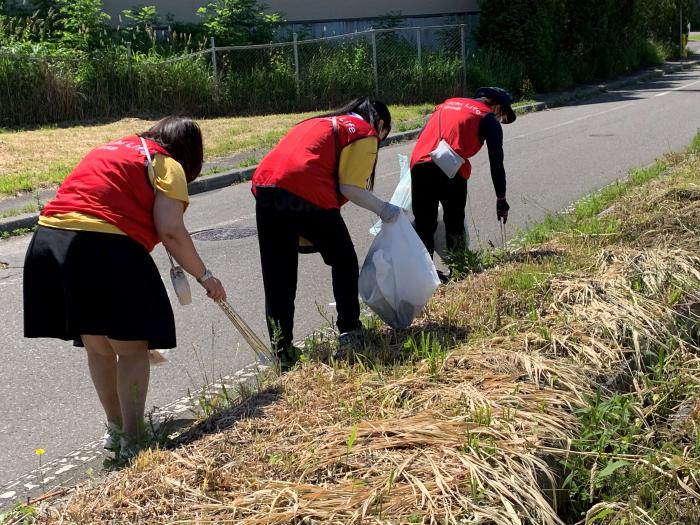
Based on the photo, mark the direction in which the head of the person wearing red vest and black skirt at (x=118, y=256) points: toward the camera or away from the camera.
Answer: away from the camera

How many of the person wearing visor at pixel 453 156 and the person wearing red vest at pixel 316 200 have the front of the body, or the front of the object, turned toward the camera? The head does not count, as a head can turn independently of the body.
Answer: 0

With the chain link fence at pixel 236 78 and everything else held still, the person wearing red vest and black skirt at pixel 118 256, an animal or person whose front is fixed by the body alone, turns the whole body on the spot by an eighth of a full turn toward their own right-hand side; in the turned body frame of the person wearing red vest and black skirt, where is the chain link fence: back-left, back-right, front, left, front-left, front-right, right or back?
left

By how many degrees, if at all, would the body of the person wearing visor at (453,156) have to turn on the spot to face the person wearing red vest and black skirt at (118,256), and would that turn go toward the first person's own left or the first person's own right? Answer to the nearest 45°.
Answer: approximately 180°

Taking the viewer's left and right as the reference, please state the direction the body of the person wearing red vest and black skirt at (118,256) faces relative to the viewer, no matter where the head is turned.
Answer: facing away from the viewer and to the right of the viewer

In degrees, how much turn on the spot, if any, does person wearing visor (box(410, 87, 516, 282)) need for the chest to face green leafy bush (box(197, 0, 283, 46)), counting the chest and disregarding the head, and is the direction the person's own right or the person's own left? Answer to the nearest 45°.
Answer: approximately 45° to the person's own left

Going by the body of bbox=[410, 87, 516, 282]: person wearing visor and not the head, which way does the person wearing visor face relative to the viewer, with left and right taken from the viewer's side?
facing away from the viewer and to the right of the viewer

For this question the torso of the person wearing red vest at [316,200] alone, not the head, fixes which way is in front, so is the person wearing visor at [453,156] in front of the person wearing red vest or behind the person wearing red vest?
in front

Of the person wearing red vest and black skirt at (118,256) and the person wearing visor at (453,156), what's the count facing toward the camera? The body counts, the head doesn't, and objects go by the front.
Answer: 0

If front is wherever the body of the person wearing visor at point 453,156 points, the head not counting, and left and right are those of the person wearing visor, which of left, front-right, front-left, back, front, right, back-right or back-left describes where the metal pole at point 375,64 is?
front-left
